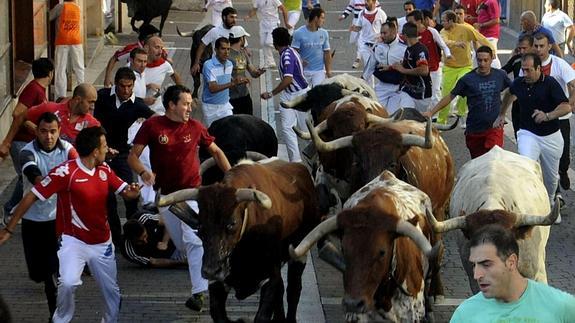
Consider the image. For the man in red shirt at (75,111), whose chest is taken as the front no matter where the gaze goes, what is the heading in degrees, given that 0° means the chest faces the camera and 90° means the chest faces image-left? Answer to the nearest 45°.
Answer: approximately 315°

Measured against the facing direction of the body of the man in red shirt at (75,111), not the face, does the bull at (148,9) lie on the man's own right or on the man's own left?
on the man's own left

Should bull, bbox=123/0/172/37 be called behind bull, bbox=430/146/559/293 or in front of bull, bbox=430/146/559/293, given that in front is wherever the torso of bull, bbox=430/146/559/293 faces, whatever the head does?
behind
